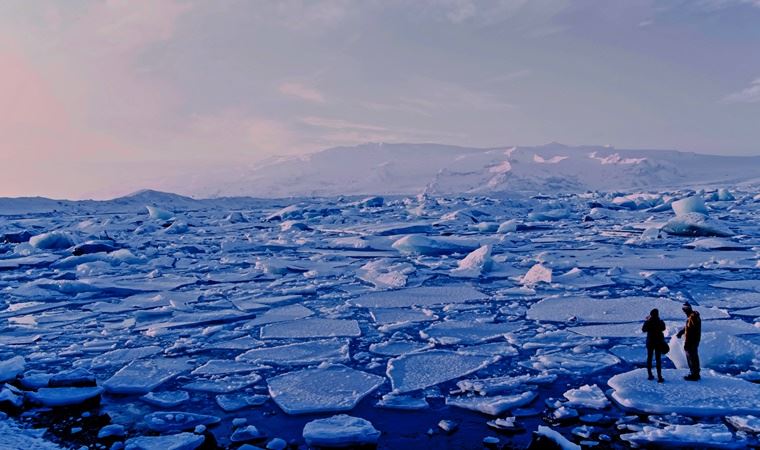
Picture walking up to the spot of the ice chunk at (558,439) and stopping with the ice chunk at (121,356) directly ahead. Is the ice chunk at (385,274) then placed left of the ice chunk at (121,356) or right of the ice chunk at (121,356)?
right

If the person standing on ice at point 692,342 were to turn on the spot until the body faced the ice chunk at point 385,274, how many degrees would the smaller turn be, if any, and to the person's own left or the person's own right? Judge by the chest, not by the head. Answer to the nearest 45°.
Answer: approximately 45° to the person's own right

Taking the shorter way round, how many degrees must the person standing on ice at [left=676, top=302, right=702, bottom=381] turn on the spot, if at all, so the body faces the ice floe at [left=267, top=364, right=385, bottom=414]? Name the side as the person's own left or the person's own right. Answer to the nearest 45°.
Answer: approximately 45° to the person's own left

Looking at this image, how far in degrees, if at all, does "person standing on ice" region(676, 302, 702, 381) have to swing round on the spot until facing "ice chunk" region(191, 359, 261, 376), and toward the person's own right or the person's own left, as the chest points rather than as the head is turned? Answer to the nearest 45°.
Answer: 0° — they already face it

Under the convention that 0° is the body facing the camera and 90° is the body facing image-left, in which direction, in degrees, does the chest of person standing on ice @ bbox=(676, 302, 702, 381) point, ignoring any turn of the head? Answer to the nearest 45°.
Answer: approximately 90°

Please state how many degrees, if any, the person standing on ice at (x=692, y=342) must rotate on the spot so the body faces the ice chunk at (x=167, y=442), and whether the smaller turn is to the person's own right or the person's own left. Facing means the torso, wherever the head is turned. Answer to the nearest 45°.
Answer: approximately 45° to the person's own left
